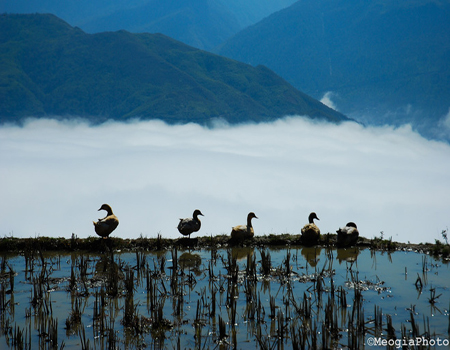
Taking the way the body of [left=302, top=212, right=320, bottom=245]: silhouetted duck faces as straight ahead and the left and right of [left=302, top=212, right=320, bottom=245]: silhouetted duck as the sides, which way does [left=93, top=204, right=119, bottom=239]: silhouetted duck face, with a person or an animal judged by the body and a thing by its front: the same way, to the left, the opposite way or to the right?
to the right

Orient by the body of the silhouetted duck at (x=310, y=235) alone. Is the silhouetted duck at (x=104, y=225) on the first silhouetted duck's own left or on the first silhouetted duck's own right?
on the first silhouetted duck's own left

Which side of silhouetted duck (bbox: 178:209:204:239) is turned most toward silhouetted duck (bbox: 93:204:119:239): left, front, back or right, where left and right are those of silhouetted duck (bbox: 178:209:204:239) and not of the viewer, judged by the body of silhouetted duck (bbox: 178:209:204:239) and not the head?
back

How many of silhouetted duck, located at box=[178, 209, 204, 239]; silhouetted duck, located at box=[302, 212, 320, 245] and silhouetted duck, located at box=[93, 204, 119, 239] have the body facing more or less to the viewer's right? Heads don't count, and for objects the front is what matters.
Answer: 2

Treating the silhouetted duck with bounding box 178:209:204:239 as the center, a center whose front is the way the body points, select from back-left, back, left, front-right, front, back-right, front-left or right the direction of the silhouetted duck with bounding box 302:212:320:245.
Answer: front

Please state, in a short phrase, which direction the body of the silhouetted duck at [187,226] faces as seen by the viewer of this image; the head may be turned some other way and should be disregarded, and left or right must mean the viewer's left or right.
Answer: facing to the right of the viewer
